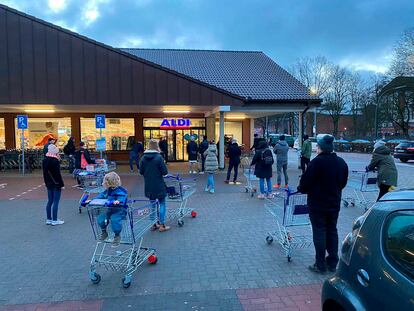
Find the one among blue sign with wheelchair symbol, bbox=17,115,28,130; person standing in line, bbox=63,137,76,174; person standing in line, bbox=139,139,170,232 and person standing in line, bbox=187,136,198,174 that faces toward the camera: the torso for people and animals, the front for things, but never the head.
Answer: the blue sign with wheelchair symbol

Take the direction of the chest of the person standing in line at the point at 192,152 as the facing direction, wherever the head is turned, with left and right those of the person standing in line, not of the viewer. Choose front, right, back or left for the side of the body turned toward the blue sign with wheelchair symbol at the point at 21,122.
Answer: left

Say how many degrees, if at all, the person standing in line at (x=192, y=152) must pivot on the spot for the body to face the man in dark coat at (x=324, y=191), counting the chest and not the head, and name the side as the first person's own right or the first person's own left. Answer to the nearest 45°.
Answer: approximately 180°

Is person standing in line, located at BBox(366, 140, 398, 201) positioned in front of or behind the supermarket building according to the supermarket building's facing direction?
in front

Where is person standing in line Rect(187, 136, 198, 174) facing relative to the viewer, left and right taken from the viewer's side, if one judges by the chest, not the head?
facing away from the viewer

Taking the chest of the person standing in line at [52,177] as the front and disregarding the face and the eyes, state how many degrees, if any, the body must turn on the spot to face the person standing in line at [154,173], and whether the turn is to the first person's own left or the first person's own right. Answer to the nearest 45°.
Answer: approximately 45° to the first person's own right

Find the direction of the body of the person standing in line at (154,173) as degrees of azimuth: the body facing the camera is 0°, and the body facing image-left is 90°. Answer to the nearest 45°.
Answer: approximately 180°

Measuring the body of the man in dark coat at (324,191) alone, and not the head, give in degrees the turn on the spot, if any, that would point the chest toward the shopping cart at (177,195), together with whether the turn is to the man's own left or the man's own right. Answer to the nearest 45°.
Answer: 0° — they already face it

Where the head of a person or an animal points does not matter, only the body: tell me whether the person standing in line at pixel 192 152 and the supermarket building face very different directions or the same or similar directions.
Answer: very different directions

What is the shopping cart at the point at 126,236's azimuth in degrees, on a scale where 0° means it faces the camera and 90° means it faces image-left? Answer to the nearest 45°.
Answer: approximately 225°

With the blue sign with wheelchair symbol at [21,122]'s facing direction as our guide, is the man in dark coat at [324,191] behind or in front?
in front
